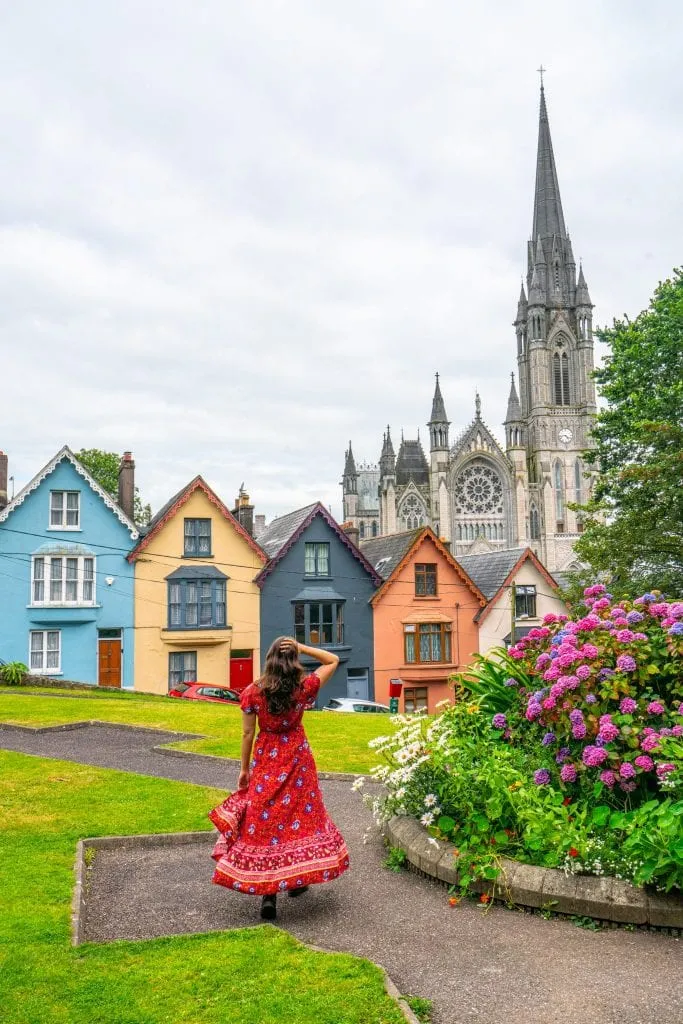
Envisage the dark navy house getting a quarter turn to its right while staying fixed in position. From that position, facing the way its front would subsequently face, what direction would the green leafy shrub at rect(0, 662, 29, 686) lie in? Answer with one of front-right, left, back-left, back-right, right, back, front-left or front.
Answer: front-left

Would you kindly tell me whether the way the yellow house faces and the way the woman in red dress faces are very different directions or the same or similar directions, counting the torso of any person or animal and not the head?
very different directions

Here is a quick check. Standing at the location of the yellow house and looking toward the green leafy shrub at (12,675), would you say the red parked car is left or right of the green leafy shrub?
left

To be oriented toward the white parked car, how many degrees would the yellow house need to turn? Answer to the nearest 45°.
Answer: approximately 45° to its left

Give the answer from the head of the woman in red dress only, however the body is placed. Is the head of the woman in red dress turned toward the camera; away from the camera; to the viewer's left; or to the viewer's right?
away from the camera

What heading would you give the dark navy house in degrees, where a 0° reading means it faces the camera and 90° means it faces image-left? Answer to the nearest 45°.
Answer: approximately 0°

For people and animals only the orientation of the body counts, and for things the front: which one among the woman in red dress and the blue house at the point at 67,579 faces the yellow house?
the woman in red dress

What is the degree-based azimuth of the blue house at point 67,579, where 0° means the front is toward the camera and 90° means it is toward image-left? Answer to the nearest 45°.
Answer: approximately 0°

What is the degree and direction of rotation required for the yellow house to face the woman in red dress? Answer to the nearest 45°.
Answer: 0° — it already faces them

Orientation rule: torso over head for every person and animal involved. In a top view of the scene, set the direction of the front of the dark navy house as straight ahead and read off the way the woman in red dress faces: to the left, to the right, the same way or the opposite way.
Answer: the opposite way

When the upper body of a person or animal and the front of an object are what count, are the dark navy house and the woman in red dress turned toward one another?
yes

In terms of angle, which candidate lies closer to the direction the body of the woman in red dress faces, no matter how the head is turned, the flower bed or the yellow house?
the yellow house

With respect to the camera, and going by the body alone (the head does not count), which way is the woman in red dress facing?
away from the camera

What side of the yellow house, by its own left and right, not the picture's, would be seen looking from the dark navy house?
left
